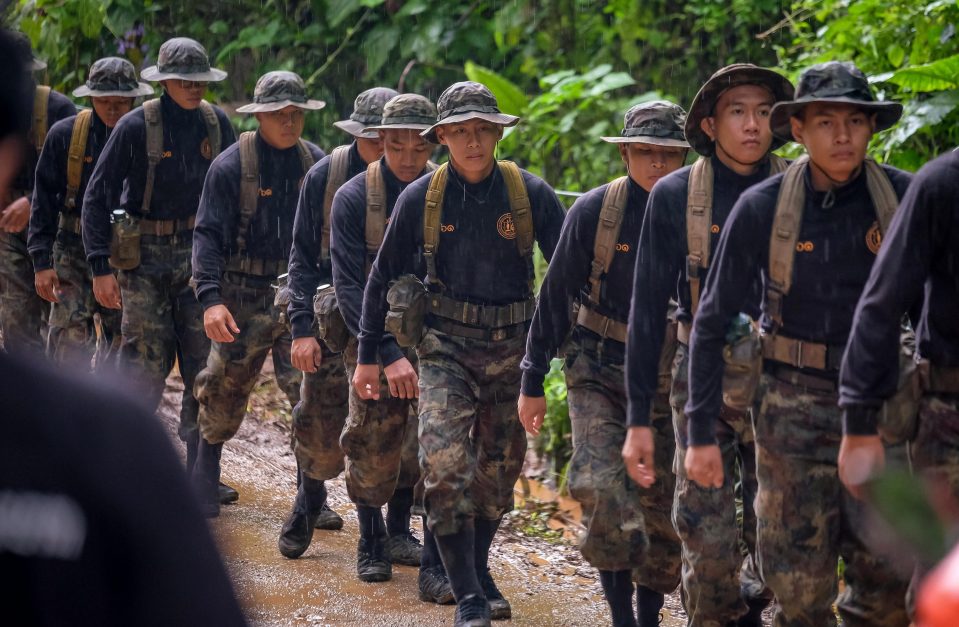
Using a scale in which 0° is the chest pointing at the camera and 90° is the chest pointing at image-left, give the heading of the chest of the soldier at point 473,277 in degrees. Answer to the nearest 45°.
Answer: approximately 0°

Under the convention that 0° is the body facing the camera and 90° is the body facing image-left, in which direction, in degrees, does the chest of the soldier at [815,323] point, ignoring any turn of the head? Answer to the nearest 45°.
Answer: approximately 0°

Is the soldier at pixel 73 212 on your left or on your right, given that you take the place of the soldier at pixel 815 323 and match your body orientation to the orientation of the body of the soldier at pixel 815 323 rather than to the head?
on your right

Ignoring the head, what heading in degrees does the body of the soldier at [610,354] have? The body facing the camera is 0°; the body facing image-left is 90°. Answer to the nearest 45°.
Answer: approximately 315°

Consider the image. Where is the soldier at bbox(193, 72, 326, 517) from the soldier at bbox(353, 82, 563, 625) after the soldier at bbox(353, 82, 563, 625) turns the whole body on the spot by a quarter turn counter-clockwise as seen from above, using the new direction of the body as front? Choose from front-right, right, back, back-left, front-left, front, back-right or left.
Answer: back-left

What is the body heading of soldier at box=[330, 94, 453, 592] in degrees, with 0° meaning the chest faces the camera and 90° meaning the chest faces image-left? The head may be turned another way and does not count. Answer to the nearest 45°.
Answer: approximately 315°

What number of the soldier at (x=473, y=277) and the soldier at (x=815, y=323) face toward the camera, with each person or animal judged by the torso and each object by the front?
2

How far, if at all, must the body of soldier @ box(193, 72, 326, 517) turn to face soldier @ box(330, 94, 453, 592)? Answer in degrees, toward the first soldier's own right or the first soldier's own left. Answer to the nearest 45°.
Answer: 0° — they already face them
